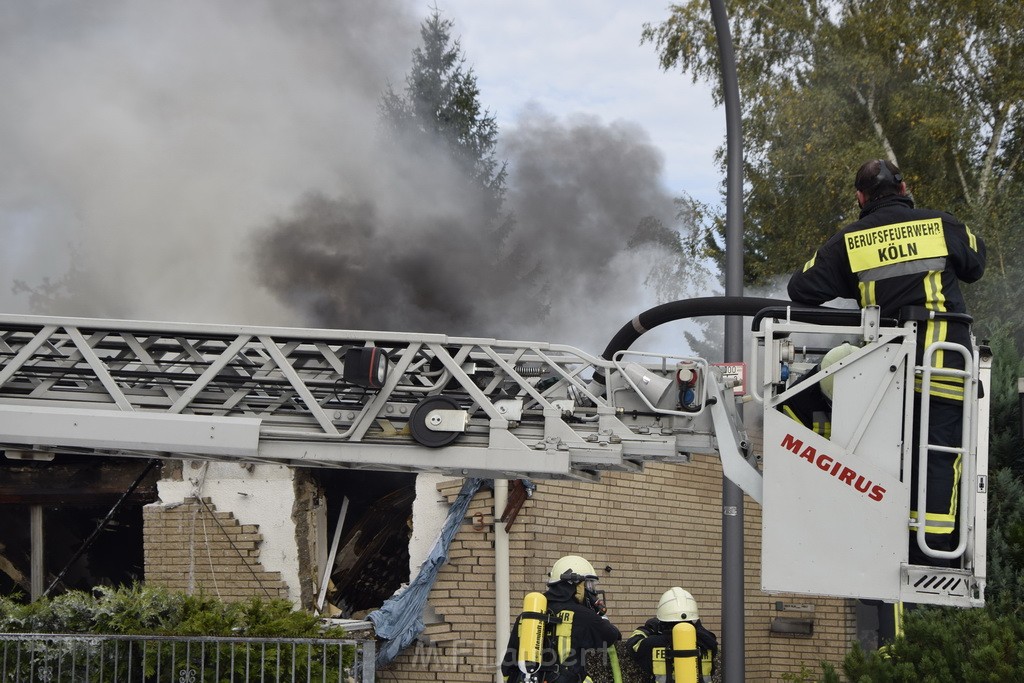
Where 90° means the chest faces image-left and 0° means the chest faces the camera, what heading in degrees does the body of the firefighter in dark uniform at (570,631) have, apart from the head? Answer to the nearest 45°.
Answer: approximately 225°

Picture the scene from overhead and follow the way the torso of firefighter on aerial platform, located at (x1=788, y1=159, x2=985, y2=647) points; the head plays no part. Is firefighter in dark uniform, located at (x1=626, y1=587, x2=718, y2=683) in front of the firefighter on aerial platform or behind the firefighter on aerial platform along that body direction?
in front

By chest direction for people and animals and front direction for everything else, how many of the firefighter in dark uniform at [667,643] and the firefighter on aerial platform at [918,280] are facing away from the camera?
2

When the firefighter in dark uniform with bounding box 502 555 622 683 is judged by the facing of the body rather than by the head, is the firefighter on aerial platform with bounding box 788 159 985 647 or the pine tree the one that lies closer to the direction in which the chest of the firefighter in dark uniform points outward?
the pine tree

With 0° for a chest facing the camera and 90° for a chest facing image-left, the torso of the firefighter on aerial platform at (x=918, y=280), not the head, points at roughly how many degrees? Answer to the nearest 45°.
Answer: approximately 180°

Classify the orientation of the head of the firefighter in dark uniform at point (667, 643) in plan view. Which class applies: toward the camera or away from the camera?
away from the camera

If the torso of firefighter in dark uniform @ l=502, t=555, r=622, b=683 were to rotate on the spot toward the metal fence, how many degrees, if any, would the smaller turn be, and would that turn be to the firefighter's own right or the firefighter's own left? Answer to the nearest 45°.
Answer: approximately 135° to the firefighter's own left

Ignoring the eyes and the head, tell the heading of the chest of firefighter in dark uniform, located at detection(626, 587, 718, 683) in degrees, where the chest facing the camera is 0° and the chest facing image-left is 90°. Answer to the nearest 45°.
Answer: approximately 180°
